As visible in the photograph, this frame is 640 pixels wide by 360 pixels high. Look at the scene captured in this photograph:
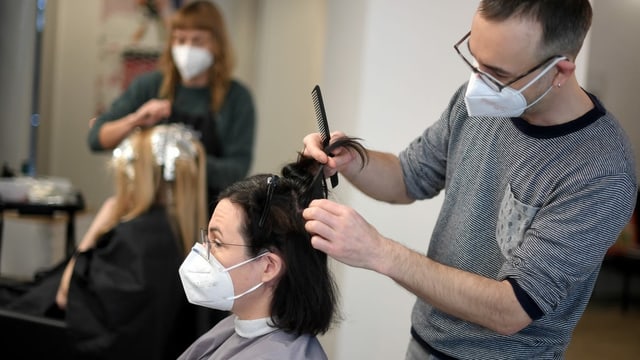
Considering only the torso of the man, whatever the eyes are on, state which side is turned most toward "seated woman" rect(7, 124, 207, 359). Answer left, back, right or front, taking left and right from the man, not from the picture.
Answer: right

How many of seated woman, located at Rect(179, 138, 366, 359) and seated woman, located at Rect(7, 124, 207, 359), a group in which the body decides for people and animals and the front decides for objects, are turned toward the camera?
0

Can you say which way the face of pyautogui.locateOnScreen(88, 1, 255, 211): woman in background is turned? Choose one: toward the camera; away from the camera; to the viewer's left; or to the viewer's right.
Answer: toward the camera

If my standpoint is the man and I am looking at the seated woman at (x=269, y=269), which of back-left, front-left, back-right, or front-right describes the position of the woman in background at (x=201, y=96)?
front-right

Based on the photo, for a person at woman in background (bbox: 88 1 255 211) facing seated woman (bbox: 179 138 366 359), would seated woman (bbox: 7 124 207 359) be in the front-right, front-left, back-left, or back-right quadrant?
front-right

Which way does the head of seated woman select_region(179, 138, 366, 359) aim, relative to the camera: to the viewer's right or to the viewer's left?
to the viewer's left

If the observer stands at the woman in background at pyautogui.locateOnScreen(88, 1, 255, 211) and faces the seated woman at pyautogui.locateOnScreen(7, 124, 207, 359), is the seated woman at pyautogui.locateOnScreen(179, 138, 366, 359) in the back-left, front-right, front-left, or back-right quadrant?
front-left

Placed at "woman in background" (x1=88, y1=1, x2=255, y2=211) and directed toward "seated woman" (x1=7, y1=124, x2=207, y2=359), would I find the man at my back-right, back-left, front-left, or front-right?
front-left

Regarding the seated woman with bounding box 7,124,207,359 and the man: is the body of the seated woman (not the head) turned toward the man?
no

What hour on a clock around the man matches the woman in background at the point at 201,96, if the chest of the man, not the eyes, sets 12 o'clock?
The woman in background is roughly at 3 o'clock from the man.

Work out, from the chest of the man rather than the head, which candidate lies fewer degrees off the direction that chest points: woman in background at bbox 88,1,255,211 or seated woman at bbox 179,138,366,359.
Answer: the seated woman

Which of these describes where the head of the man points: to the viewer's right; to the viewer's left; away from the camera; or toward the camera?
to the viewer's left

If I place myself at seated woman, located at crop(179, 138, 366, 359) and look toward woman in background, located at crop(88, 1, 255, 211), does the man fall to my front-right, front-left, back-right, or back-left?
back-right

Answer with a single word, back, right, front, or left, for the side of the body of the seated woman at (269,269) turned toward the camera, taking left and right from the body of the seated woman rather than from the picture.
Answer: left

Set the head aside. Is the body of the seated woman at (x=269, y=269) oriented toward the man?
no

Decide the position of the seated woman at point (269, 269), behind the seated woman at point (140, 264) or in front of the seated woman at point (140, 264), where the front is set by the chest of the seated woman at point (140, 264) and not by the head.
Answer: behind

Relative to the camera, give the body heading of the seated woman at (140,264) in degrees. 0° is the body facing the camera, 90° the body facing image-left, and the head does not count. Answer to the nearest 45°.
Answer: approximately 135°

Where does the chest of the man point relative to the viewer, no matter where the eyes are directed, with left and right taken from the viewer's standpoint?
facing the viewer and to the left of the viewer
